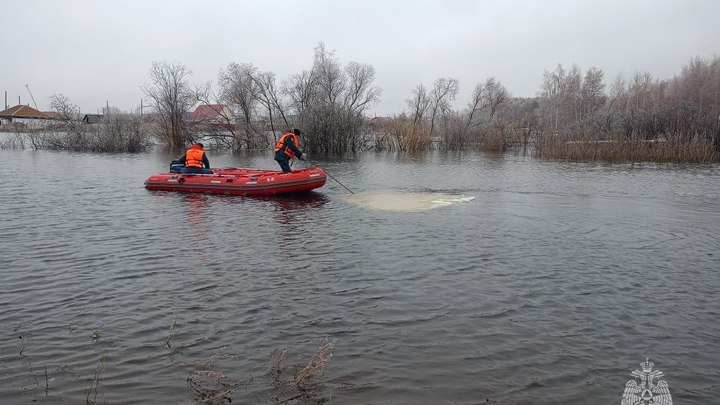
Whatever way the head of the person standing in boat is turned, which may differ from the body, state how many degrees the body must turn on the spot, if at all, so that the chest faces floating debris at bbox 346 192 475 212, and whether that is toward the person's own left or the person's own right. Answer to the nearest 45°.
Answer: approximately 45° to the person's own right

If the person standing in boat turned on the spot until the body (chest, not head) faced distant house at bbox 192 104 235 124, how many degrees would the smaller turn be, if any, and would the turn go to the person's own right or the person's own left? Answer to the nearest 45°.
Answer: approximately 90° to the person's own left

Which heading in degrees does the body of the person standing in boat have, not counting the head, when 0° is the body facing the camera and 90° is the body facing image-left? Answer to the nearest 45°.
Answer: approximately 270°

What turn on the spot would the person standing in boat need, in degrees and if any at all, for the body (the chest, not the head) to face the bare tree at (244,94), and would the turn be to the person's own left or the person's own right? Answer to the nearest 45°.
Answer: approximately 90° to the person's own left

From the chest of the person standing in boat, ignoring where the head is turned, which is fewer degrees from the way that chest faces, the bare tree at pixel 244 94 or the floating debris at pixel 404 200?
the floating debris

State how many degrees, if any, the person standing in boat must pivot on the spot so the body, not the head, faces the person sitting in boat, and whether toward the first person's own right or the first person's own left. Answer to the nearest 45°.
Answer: approximately 180°

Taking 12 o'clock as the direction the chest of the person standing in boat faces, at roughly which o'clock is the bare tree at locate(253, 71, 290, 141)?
The bare tree is roughly at 9 o'clock from the person standing in boat.
